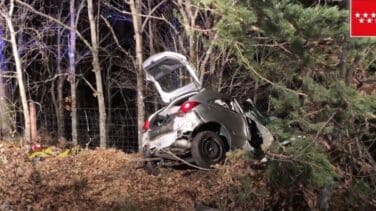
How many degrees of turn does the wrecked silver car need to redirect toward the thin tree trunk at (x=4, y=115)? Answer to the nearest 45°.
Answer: approximately 90° to its left

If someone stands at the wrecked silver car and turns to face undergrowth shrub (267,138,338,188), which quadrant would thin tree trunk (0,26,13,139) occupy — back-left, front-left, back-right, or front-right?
back-right

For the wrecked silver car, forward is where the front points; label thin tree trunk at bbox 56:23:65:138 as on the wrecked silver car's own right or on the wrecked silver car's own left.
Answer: on the wrecked silver car's own left

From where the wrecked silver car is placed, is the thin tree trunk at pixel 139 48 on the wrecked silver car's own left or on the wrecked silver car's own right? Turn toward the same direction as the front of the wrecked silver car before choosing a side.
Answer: on the wrecked silver car's own left

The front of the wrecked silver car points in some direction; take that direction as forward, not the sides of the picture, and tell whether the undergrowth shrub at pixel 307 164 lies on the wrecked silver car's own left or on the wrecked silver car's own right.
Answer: on the wrecked silver car's own right

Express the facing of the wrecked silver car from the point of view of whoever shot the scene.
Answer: facing away from the viewer and to the right of the viewer
